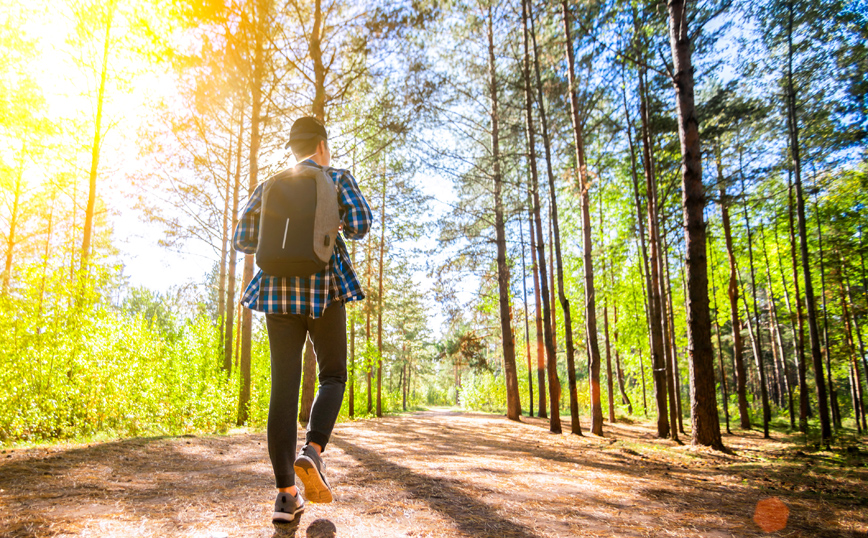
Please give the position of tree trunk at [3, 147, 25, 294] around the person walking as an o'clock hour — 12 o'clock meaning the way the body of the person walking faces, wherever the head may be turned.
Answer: The tree trunk is roughly at 11 o'clock from the person walking.

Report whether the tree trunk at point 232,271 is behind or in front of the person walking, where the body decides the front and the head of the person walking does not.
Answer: in front

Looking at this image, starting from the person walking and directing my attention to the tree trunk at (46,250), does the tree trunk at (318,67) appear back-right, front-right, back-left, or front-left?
front-right

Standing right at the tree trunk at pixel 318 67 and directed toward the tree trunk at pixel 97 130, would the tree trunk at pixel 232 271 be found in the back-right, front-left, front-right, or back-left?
front-right

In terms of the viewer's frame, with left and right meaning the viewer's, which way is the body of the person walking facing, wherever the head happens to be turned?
facing away from the viewer

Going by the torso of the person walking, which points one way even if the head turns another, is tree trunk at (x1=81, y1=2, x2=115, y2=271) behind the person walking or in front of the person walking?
in front

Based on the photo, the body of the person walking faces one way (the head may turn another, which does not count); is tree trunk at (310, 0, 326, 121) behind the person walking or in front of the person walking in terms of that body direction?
in front
